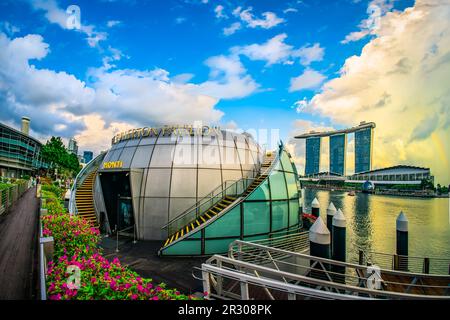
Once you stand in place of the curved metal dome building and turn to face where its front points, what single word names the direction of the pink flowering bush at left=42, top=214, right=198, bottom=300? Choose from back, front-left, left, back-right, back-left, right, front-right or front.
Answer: front-left

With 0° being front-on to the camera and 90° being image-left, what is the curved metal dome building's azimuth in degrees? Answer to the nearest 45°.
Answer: approximately 45°

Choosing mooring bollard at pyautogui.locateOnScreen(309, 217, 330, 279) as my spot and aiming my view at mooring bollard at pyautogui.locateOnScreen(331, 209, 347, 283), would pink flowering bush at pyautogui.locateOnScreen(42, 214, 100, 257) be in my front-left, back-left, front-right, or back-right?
back-left

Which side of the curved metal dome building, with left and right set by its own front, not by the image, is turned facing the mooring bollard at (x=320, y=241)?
left

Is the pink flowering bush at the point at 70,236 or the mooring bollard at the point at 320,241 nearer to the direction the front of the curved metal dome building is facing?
the pink flowering bush
